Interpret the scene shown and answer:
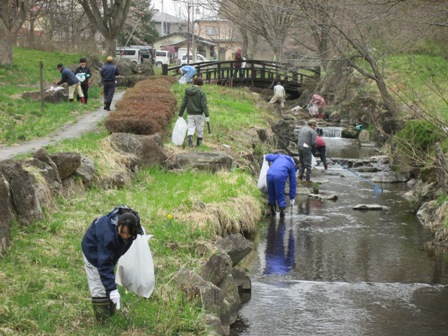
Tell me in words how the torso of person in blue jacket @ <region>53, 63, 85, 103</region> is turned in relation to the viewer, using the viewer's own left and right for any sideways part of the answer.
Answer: facing to the left of the viewer

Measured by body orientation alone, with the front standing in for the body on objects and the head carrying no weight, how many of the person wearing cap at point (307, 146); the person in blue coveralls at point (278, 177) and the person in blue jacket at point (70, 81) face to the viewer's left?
1

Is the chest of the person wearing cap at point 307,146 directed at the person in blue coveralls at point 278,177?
no

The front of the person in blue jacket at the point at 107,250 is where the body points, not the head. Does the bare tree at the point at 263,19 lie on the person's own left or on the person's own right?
on the person's own left

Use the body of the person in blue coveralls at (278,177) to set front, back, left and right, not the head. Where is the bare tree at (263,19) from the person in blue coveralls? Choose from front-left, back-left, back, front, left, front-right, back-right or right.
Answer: front-left

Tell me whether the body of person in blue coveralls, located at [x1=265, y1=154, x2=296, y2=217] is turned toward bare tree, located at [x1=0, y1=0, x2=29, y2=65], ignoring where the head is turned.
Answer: no

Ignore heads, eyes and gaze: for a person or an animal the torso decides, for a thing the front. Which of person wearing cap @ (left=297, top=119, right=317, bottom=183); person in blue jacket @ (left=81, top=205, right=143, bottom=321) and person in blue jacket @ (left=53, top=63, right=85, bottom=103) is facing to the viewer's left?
person in blue jacket @ (left=53, top=63, right=85, bottom=103)

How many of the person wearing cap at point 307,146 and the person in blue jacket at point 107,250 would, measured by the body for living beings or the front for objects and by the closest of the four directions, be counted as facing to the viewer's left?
0

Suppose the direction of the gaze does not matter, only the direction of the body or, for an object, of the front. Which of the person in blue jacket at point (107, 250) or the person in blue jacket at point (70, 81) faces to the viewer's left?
the person in blue jacket at point (70, 81)

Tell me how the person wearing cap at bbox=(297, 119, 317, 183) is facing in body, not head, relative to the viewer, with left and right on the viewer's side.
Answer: facing away from the viewer and to the right of the viewer

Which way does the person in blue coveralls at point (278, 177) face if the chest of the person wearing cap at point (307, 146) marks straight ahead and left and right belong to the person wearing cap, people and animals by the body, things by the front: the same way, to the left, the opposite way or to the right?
the same way

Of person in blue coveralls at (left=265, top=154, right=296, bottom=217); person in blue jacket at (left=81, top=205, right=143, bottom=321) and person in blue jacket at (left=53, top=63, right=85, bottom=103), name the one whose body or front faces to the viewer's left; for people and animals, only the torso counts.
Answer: person in blue jacket at (left=53, top=63, right=85, bottom=103)

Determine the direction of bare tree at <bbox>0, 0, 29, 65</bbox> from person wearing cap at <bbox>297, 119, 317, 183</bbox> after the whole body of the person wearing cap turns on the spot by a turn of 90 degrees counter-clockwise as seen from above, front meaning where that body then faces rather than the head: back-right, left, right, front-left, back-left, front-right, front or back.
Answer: front

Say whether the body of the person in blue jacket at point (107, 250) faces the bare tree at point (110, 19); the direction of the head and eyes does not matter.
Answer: no

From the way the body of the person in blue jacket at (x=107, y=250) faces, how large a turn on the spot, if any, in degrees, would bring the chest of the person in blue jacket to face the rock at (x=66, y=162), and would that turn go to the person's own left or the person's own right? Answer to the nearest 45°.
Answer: approximately 135° to the person's own left

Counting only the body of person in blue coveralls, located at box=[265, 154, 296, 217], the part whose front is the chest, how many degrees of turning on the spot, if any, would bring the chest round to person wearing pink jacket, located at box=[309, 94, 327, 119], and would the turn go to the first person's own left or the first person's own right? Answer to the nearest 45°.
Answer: approximately 45° to the first person's own left

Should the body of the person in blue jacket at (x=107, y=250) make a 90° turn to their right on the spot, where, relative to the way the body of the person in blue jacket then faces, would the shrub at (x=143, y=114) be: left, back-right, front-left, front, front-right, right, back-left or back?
back-right

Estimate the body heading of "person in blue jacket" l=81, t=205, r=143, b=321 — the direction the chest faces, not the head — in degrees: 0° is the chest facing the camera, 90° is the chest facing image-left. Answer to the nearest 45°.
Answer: approximately 315°
